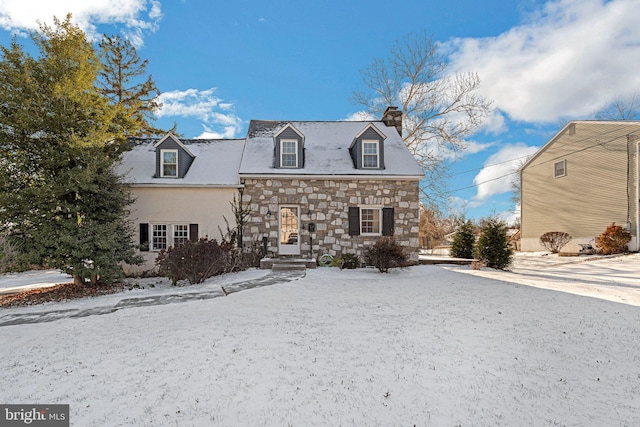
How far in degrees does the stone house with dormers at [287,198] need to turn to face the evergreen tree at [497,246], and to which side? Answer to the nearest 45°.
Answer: approximately 90° to its left

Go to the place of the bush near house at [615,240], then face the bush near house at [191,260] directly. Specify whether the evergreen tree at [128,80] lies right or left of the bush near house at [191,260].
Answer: right

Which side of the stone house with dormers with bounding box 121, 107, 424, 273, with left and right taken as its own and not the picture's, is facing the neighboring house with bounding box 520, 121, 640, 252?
left

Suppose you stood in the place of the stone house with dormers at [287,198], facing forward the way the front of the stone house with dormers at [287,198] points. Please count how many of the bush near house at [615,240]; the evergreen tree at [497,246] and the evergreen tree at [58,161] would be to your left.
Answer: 2

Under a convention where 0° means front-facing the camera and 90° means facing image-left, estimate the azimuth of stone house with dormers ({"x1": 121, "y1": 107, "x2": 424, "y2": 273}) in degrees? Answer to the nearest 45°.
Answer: approximately 0°

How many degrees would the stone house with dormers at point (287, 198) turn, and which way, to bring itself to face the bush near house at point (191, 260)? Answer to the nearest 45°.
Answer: approximately 45° to its right

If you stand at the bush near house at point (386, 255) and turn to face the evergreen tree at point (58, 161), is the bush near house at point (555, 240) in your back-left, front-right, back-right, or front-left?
back-right

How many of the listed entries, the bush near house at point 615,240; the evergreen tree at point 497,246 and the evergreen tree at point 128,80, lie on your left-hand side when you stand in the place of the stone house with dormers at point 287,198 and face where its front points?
2

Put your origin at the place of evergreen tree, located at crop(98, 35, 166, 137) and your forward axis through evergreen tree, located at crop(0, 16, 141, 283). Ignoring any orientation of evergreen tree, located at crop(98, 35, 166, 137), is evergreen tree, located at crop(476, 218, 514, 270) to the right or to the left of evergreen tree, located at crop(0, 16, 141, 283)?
left
